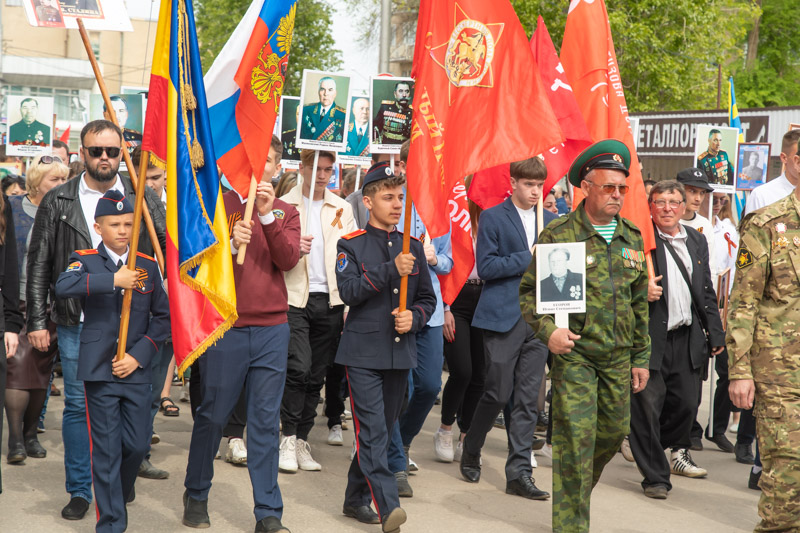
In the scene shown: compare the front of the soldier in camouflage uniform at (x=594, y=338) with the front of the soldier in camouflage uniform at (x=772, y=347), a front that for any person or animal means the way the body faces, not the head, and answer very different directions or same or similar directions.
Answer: same or similar directions

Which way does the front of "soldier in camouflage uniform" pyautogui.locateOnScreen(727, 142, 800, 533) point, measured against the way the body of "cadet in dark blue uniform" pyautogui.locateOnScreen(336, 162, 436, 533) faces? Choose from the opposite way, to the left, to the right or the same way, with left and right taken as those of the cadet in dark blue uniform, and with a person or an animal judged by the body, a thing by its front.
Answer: the same way

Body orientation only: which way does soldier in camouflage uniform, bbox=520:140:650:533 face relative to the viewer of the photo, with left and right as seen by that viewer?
facing the viewer and to the right of the viewer

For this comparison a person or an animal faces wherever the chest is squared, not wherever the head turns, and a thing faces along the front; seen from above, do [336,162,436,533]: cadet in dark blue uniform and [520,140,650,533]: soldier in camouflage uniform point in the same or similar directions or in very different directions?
same or similar directions

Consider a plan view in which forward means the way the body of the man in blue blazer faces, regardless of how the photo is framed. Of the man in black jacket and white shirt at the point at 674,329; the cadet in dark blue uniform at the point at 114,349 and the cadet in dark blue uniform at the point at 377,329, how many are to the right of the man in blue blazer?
2

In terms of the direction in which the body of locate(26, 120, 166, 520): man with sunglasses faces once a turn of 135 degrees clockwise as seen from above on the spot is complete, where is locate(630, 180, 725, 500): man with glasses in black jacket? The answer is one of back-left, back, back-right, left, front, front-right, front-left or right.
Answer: back-right

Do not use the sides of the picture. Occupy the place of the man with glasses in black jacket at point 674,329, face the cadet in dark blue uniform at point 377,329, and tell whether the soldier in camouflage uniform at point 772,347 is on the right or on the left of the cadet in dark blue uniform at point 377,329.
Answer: left

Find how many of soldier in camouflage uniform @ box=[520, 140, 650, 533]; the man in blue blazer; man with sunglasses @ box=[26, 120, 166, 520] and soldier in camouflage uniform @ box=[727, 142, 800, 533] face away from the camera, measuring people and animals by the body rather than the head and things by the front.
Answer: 0

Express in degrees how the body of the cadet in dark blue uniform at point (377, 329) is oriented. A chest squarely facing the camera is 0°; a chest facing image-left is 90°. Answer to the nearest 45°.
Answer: approximately 315°

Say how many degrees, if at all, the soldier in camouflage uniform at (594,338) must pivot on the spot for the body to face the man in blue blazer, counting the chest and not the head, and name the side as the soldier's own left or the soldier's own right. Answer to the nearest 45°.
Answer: approximately 180°

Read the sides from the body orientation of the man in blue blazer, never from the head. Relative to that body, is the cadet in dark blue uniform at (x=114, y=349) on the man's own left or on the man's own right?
on the man's own right

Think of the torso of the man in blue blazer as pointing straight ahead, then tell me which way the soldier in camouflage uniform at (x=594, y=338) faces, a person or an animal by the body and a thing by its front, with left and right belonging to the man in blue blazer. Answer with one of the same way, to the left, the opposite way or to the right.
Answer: the same way

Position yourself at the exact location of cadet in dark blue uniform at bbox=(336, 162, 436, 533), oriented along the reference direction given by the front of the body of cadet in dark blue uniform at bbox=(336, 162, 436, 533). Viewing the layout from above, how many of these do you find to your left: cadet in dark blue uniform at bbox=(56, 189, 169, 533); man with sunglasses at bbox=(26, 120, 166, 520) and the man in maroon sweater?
0

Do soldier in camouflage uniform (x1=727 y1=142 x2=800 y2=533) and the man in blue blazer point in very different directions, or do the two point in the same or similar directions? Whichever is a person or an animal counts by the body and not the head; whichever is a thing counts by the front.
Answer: same or similar directions

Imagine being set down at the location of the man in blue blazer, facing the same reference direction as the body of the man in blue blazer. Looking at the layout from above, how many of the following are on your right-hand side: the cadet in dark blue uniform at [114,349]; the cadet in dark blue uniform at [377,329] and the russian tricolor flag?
3

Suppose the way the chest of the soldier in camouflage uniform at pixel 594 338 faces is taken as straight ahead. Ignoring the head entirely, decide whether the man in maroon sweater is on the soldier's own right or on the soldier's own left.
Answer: on the soldier's own right

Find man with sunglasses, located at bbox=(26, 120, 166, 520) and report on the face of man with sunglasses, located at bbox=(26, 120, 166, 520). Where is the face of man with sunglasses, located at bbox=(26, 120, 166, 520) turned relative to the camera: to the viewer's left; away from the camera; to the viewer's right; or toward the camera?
toward the camera

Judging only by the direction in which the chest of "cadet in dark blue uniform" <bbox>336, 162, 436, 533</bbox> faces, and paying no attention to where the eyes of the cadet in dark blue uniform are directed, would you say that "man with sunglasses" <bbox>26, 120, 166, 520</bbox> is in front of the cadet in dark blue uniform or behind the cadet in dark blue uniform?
behind
